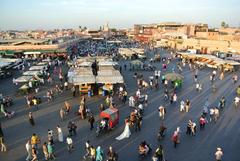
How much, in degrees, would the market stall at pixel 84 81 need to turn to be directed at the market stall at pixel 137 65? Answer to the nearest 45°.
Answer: approximately 135° to its left

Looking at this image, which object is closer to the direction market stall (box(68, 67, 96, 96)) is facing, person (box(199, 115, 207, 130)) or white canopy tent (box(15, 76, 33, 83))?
the person

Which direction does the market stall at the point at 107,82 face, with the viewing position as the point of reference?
facing the viewer

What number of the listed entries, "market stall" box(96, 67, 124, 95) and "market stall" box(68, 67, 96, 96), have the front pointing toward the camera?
2

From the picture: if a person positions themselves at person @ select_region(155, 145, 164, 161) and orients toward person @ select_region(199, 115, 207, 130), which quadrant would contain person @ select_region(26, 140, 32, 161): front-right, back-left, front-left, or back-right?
back-left

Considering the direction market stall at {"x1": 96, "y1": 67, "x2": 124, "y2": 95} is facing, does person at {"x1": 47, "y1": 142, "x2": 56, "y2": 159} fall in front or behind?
in front

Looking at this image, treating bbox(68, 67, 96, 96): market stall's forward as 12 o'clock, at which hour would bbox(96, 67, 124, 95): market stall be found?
bbox(96, 67, 124, 95): market stall is roughly at 9 o'clock from bbox(68, 67, 96, 96): market stall.

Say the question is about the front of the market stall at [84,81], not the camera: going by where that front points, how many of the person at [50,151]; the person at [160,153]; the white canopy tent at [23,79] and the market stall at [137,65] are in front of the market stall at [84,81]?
2

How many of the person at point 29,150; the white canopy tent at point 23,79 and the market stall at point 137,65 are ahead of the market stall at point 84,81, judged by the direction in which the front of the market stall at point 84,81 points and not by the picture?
1

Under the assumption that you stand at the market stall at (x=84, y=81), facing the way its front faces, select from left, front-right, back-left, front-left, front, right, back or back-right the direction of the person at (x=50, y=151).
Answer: front

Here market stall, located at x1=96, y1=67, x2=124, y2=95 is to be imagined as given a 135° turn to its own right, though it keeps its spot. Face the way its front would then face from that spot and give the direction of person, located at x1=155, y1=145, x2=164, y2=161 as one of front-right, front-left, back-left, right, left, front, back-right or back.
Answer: back-left
